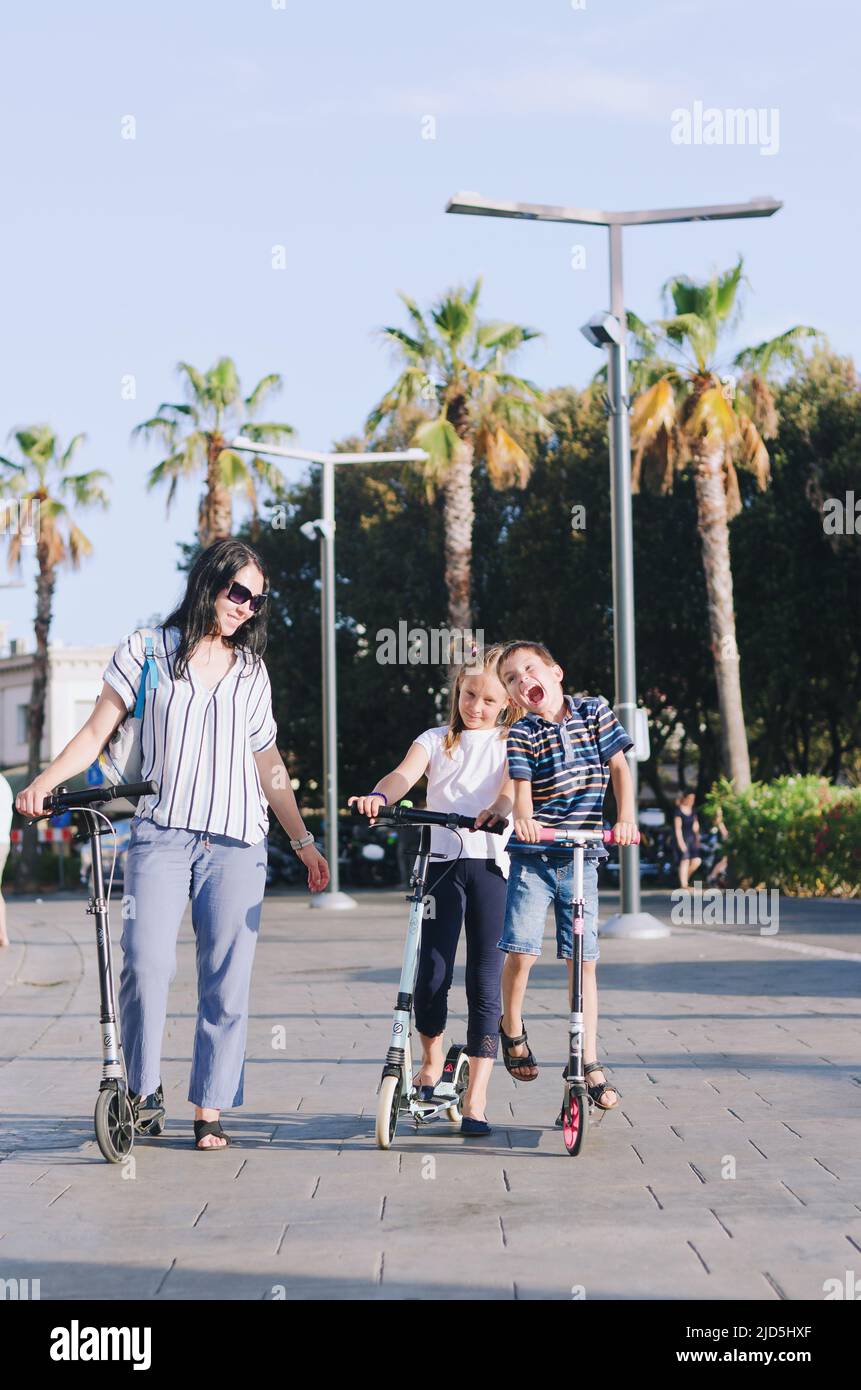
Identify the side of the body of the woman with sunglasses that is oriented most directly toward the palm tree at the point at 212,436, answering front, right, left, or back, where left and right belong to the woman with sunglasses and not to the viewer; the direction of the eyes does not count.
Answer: back

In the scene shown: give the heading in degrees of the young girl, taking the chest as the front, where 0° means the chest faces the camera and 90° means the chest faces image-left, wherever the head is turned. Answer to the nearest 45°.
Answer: approximately 0°

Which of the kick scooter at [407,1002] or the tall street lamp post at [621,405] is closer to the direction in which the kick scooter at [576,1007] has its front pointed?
the kick scooter

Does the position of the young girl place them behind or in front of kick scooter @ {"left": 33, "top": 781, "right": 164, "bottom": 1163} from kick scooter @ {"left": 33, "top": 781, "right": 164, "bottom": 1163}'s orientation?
behind

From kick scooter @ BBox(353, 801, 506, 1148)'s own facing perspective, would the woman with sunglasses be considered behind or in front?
in front

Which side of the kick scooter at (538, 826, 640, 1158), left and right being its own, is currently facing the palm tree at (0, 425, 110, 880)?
back

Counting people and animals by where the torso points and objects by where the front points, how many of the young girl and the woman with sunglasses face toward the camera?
2

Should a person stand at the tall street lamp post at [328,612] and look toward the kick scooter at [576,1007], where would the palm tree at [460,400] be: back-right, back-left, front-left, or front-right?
back-left

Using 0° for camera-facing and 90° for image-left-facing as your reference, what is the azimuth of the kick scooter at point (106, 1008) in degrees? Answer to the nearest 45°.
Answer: approximately 45°
